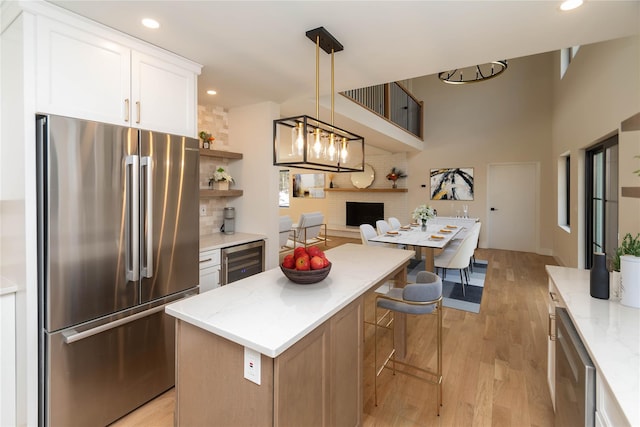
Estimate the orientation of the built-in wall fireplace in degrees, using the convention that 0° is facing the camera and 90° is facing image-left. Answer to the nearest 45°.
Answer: approximately 0°

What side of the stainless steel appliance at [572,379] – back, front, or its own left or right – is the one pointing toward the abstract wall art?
right

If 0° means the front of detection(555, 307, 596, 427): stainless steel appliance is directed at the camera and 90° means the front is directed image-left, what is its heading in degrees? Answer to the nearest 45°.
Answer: approximately 90°

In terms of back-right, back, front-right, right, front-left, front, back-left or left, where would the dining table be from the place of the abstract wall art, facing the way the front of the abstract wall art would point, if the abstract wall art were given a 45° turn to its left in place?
front-right

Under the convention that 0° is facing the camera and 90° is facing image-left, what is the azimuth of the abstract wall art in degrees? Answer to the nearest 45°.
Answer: approximately 0°

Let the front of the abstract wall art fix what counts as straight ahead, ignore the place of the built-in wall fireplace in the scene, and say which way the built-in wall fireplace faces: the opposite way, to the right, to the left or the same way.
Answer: the same way

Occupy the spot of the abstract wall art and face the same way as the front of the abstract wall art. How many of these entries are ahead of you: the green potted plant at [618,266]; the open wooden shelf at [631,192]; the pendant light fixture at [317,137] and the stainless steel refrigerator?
4

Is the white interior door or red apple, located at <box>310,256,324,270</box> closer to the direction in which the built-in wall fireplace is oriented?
the red apple

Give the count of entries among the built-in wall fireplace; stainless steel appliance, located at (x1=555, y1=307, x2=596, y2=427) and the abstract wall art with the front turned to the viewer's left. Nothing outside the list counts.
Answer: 1

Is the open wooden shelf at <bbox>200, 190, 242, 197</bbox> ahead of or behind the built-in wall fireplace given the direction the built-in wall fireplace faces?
ahead
